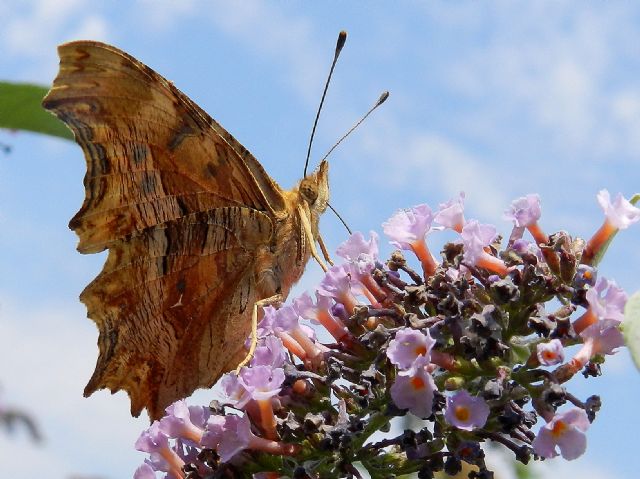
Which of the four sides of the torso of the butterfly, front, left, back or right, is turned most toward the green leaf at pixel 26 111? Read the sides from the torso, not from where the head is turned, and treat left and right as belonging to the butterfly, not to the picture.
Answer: back

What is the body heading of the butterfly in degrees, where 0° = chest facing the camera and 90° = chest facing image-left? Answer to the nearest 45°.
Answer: approximately 270°

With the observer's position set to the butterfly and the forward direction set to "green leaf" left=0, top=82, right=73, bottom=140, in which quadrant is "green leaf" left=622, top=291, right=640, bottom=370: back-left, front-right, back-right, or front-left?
back-right
